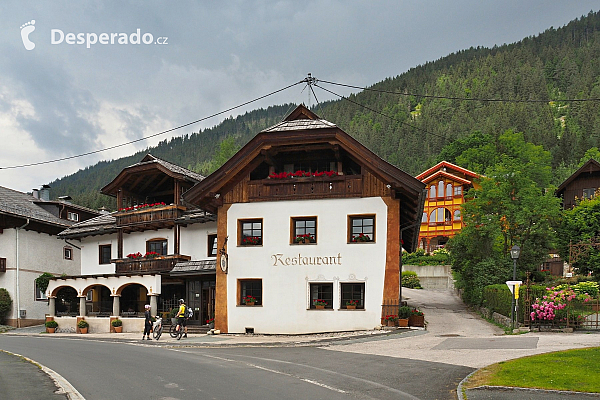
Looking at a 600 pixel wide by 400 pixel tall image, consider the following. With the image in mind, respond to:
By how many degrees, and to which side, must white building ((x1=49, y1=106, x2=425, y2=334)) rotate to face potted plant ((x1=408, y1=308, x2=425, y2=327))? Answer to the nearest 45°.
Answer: approximately 45° to its left

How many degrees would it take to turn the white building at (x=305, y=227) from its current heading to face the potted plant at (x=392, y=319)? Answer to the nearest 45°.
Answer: approximately 45° to its left

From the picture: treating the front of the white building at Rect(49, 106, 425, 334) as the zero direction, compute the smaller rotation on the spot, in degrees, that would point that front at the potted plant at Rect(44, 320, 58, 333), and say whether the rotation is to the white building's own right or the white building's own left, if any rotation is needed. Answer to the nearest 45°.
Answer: approximately 135° to the white building's own right

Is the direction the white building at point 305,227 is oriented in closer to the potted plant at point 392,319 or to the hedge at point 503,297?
the potted plant

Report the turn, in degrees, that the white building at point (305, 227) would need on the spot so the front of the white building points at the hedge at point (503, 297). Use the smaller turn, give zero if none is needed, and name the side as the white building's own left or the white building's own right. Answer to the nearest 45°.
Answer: approximately 90° to the white building's own left

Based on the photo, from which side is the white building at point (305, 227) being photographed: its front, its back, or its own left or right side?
front
